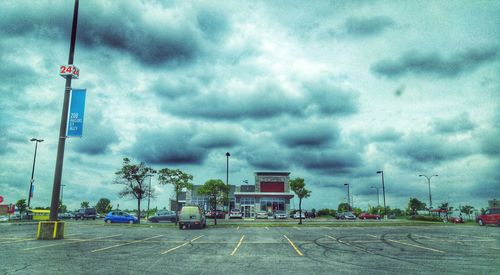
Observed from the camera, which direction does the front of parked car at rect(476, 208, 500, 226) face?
facing to the left of the viewer

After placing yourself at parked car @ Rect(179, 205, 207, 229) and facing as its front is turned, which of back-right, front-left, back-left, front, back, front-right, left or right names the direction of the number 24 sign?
back-left

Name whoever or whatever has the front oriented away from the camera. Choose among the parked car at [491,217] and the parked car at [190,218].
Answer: the parked car at [190,218]

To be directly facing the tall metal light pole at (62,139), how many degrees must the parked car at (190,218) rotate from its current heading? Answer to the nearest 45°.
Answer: approximately 135° to its left

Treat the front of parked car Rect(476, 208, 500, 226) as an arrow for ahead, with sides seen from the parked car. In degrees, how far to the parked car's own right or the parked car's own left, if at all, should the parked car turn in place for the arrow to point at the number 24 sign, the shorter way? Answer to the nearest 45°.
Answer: approximately 45° to the parked car's own left

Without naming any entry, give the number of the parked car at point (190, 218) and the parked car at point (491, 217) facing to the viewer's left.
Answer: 1

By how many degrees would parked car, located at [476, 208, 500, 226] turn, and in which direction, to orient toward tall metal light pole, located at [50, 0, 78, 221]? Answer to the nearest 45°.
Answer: approximately 45° to its left

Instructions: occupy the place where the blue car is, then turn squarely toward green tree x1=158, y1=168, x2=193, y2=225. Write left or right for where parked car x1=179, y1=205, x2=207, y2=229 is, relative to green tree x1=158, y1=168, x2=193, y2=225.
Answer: right

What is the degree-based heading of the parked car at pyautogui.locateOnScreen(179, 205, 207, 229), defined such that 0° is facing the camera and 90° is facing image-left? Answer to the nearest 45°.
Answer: approximately 180°
